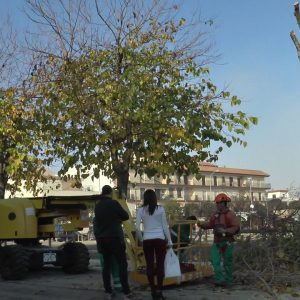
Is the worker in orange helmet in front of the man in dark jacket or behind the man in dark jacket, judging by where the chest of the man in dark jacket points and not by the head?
in front

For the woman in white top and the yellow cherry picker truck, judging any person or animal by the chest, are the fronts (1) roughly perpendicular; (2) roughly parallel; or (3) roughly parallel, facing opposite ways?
roughly perpendicular

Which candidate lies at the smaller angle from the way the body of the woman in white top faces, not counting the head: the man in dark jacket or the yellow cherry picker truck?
the yellow cherry picker truck

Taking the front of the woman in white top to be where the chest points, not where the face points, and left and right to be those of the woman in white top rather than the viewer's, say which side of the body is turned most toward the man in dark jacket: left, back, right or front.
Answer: left

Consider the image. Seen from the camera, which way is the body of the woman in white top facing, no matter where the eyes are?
away from the camera

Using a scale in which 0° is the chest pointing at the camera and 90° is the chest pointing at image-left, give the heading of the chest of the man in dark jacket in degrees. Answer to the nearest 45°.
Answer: approximately 225°

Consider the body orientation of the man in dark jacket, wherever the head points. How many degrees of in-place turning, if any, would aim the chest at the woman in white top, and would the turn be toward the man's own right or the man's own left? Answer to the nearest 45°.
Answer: approximately 45° to the man's own right
